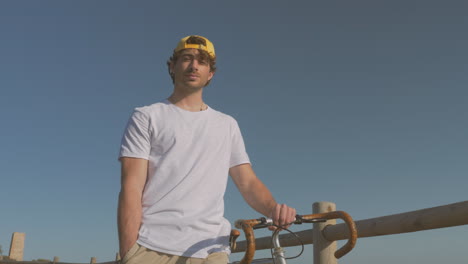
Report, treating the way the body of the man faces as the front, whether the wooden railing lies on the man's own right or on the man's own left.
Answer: on the man's own left

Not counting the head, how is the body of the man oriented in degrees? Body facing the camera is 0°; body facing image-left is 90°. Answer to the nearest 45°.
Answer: approximately 315°
